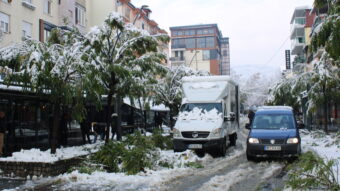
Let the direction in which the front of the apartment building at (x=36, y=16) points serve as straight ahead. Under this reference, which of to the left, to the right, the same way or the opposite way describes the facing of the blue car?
to the right

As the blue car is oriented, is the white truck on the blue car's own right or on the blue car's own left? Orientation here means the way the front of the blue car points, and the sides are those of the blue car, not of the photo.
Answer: on the blue car's own right

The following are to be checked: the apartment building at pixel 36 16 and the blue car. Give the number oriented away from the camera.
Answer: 0

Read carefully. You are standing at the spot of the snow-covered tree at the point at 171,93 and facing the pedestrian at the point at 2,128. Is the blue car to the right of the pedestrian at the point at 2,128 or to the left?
left

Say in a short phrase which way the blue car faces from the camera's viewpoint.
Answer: facing the viewer

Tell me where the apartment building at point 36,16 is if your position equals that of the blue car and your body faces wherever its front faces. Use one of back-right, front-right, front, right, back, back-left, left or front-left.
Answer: back-right

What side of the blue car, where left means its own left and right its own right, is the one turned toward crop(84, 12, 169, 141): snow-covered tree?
right

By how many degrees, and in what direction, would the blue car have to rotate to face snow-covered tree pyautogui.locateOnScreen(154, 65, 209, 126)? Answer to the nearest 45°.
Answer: approximately 135° to its right

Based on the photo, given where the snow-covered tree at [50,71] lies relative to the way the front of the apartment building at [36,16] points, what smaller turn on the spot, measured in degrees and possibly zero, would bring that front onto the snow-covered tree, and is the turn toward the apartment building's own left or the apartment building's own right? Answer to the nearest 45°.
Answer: approximately 45° to the apartment building's own right

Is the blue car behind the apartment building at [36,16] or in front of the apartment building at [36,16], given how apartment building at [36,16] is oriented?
in front

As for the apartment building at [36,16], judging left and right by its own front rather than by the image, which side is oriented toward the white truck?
front

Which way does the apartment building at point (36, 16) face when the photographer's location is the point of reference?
facing the viewer and to the right of the viewer

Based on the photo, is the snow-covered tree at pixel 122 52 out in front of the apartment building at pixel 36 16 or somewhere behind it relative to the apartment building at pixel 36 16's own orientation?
in front

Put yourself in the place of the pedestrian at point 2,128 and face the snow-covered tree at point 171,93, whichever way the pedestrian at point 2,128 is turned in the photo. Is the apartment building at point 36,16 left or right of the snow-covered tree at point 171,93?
left

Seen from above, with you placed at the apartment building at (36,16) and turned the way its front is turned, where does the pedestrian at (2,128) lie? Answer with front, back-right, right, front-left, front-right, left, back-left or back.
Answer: front-right

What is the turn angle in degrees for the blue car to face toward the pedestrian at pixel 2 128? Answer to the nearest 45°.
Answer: approximately 90° to its right

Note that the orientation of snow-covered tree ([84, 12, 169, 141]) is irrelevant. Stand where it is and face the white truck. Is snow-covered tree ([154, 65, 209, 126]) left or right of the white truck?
left
